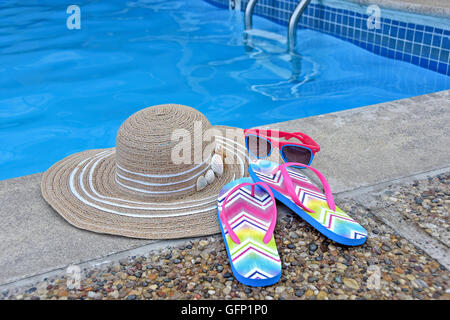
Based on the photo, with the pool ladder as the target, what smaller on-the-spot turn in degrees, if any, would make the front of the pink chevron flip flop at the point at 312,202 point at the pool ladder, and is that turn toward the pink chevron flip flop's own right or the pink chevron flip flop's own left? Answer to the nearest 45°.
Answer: approximately 45° to the pink chevron flip flop's own right

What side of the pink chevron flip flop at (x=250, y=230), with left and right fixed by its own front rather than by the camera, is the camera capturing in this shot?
back

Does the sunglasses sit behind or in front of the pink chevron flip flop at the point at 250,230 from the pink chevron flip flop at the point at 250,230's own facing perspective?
in front

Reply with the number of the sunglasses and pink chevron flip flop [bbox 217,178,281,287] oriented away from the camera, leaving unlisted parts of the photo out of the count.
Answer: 1

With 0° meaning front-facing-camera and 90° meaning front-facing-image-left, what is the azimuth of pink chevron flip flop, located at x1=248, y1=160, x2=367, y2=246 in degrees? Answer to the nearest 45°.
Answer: approximately 135°

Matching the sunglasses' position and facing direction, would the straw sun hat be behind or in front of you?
in front

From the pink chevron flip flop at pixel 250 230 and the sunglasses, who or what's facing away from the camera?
the pink chevron flip flop

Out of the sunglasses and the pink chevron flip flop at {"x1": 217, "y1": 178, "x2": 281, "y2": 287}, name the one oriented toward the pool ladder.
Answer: the pink chevron flip flop

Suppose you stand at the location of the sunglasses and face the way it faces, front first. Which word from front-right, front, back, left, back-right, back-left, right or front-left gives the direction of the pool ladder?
back-right
